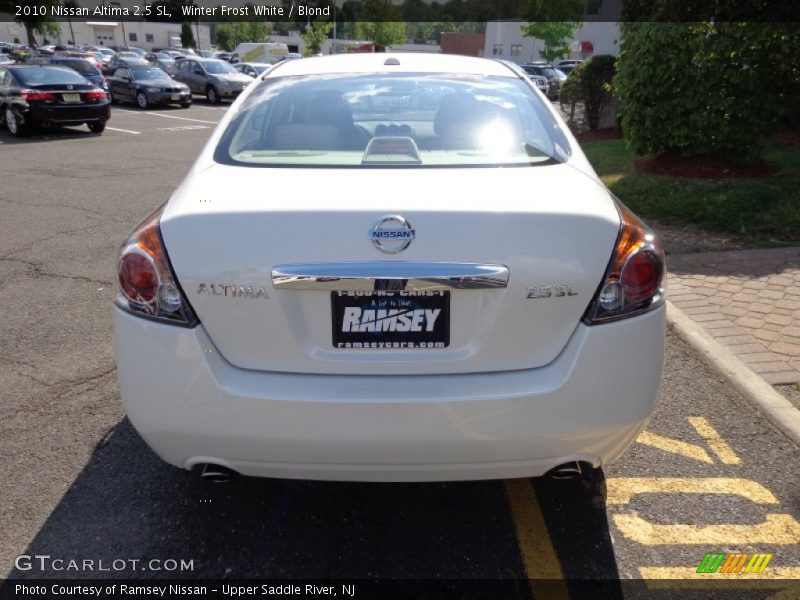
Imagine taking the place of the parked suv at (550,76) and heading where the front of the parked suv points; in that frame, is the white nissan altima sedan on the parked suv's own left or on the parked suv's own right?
on the parked suv's own right

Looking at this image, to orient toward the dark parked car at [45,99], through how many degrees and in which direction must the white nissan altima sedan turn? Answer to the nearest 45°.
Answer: approximately 45° to its left

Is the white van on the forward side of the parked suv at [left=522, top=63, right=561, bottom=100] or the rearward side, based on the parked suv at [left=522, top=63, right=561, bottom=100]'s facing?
on the rearward side

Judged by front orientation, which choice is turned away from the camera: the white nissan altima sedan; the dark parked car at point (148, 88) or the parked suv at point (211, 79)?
the white nissan altima sedan

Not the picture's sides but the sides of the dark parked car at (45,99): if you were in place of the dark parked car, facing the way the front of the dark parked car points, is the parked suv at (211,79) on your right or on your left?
on your right

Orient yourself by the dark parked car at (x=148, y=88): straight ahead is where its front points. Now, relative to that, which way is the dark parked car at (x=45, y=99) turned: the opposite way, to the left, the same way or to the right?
the opposite way

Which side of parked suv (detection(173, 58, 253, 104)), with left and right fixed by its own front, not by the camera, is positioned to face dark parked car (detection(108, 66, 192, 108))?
right

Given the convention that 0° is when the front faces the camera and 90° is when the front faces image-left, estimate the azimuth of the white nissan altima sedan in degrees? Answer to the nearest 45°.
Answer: approximately 180°

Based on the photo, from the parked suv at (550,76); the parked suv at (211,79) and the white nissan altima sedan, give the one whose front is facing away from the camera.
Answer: the white nissan altima sedan

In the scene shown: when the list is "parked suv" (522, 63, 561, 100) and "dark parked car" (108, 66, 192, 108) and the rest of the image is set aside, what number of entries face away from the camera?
0
